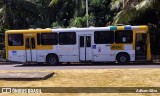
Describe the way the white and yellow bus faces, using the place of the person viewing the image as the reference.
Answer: facing to the right of the viewer
